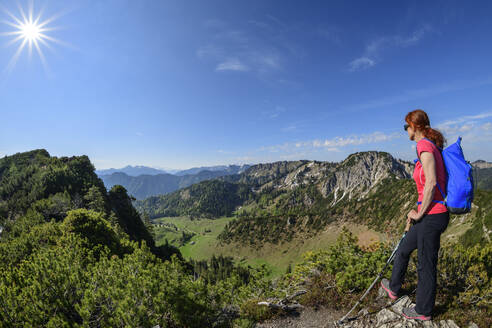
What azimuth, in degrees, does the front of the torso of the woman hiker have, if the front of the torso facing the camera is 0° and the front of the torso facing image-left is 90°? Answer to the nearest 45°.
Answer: approximately 90°
